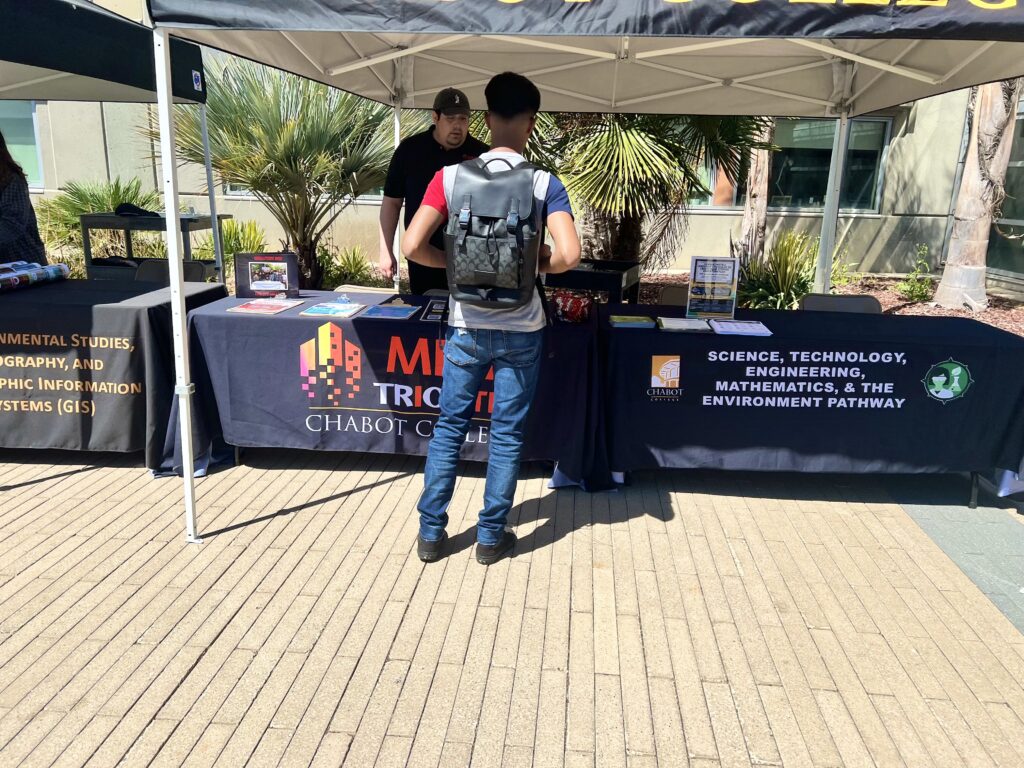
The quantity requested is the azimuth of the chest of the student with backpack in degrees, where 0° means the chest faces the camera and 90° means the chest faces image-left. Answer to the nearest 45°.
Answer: approximately 180°

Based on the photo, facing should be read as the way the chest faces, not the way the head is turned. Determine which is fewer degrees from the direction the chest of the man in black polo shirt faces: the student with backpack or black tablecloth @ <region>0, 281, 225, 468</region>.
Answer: the student with backpack

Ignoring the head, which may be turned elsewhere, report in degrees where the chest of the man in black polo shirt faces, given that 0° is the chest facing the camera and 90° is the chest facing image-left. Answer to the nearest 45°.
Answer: approximately 315°

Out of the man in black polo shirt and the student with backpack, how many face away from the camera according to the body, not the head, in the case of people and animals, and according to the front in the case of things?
1

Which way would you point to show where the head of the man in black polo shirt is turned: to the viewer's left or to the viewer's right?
to the viewer's right

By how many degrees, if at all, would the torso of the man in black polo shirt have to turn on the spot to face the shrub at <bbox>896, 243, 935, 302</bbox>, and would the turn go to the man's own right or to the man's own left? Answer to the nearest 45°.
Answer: approximately 90° to the man's own left

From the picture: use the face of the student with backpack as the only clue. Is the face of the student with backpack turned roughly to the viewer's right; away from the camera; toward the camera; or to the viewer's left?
away from the camera

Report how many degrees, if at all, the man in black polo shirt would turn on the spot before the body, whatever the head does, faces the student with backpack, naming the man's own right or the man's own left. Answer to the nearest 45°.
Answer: approximately 45° to the man's own right

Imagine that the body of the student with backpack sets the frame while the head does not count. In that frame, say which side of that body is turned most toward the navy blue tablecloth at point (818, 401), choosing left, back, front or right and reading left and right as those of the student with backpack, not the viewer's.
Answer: right
